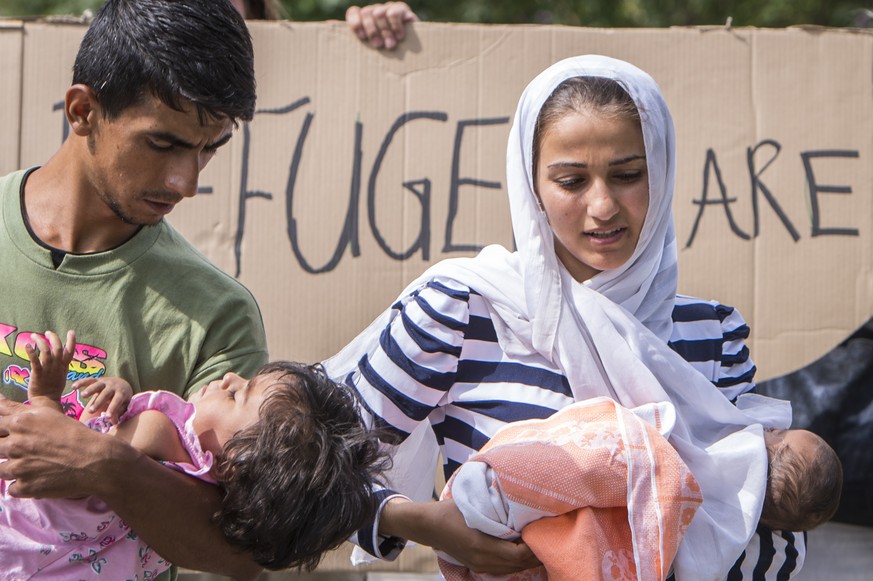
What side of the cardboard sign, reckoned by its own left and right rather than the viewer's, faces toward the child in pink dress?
front

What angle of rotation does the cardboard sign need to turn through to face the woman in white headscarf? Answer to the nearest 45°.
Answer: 0° — it already faces them

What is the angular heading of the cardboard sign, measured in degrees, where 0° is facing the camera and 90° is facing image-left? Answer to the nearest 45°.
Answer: approximately 0°

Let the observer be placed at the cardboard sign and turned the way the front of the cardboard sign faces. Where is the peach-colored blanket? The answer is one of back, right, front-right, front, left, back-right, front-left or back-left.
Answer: front

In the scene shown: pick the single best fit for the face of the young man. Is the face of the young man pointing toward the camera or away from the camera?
toward the camera
